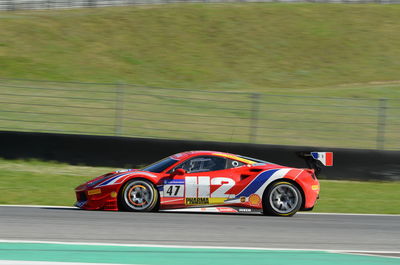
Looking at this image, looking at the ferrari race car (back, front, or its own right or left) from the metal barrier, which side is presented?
right

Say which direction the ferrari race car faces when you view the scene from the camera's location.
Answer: facing to the left of the viewer

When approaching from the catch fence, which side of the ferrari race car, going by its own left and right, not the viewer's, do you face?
right
